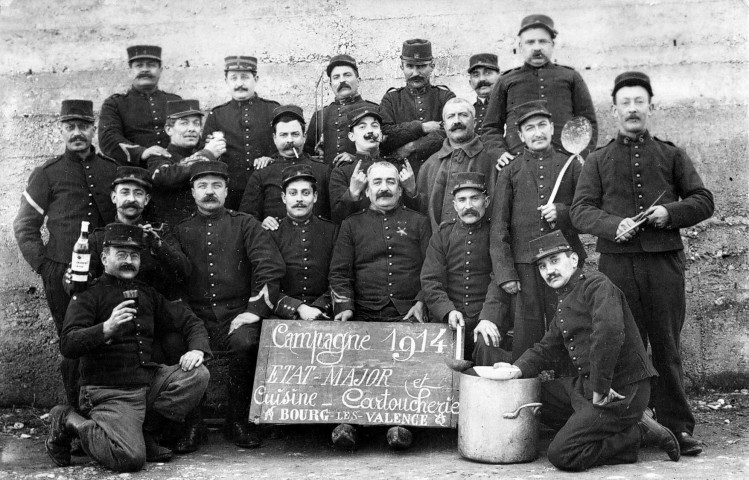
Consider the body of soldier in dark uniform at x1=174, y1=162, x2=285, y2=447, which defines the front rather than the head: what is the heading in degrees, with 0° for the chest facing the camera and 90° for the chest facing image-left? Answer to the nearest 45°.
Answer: approximately 0°

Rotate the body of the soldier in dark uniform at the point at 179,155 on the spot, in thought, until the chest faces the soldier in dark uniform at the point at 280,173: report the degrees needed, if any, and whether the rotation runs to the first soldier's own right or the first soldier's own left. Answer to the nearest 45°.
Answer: approximately 45° to the first soldier's own left

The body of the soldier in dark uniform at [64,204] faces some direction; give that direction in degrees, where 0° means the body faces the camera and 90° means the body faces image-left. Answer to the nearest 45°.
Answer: approximately 315°

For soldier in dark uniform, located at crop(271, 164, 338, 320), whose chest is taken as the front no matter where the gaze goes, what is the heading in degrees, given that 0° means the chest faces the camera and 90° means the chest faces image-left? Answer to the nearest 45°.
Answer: approximately 0°

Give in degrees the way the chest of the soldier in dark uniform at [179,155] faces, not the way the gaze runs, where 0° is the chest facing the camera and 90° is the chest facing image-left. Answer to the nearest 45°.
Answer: approximately 315°

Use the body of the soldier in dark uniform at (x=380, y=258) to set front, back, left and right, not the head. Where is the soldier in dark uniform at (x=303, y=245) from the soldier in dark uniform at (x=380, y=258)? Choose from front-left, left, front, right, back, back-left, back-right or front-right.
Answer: right
